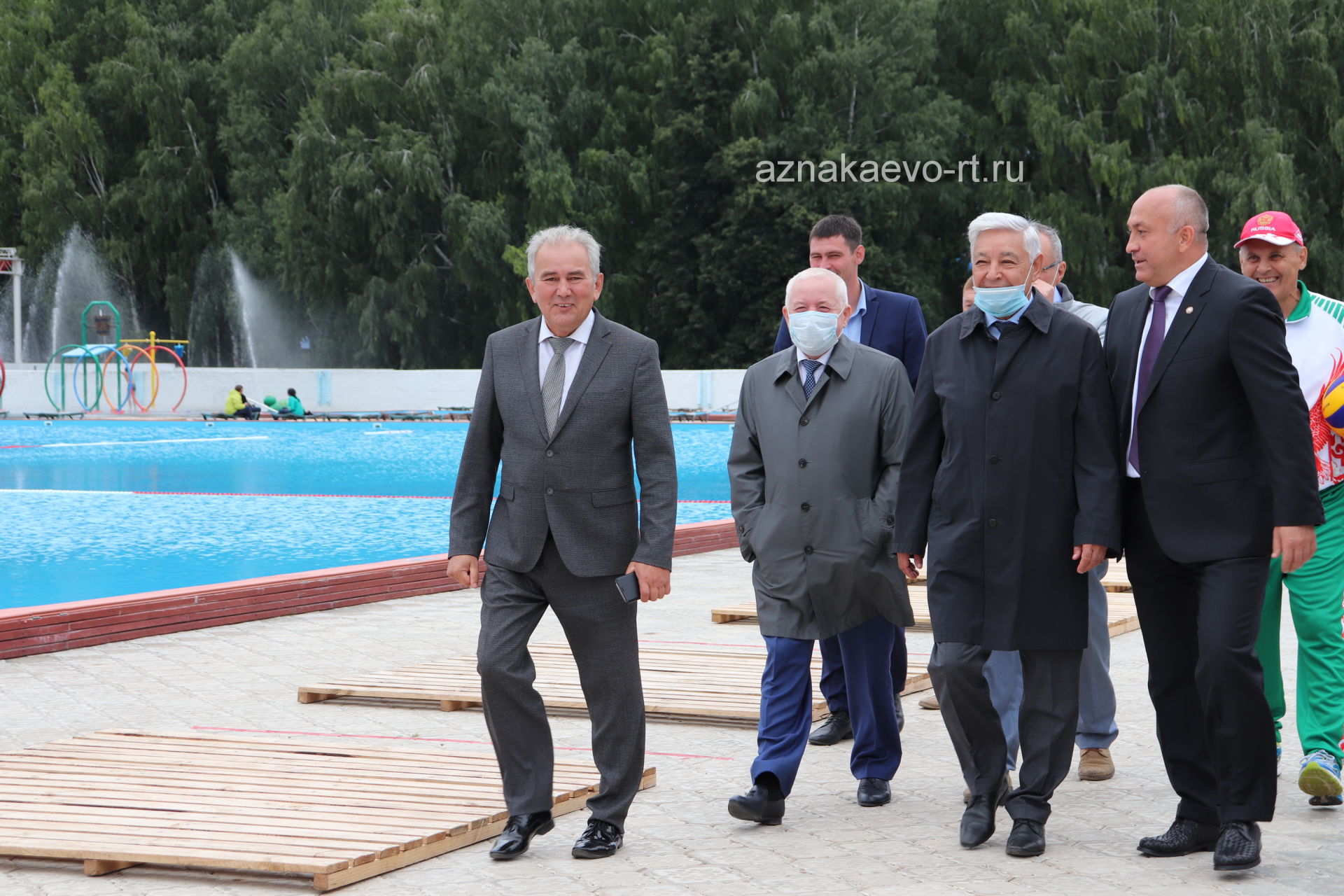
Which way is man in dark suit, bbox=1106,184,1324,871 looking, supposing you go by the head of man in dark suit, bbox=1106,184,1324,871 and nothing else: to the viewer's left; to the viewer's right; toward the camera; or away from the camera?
to the viewer's left

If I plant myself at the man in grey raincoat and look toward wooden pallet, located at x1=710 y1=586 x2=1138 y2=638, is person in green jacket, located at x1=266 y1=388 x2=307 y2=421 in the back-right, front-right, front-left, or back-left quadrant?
front-left

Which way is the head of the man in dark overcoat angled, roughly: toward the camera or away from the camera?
toward the camera

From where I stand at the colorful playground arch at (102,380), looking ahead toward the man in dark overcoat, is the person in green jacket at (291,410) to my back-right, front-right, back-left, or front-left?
front-left

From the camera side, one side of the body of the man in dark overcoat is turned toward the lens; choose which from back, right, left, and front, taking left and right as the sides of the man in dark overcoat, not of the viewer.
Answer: front

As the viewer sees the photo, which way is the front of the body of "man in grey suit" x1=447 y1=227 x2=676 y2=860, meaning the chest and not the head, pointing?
toward the camera

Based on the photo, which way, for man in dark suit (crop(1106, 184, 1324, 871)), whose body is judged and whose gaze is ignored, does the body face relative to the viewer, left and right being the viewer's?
facing the viewer and to the left of the viewer

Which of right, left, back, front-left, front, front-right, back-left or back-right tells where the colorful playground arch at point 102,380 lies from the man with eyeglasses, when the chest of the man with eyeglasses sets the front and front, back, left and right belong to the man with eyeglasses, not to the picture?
right

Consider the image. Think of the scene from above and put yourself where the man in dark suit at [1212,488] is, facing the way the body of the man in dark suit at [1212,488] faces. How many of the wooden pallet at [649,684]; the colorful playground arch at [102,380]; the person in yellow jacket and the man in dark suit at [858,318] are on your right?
4

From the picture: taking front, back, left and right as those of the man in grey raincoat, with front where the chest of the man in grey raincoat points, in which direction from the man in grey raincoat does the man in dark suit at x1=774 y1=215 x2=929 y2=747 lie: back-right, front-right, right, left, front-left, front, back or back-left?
back

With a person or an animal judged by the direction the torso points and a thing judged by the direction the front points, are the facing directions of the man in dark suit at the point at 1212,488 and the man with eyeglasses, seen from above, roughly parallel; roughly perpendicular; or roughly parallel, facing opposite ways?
roughly parallel

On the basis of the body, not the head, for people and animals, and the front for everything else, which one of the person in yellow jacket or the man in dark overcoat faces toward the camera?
the man in dark overcoat

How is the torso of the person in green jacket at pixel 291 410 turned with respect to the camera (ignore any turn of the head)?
to the viewer's left

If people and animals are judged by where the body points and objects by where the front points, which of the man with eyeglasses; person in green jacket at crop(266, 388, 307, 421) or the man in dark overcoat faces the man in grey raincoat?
the man with eyeglasses
